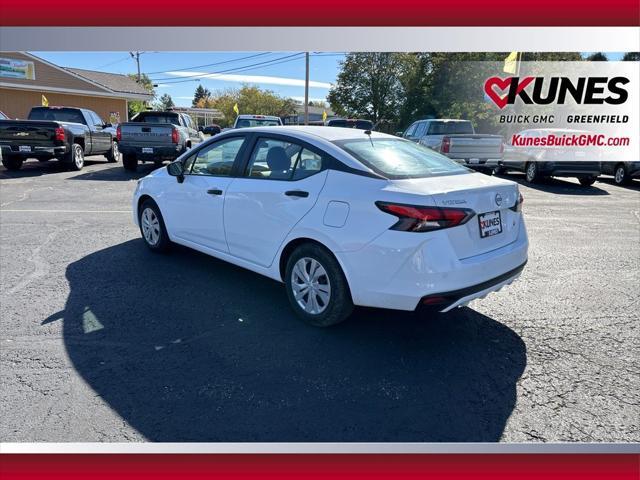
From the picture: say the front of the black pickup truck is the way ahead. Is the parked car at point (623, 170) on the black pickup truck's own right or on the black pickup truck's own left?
on the black pickup truck's own right

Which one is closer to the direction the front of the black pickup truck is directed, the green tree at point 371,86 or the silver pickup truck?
the green tree

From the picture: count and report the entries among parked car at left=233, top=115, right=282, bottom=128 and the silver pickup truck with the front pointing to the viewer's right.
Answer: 0

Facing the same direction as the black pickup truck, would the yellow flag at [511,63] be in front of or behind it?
in front

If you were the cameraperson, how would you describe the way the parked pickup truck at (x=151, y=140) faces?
facing away from the viewer and to the right of the viewer

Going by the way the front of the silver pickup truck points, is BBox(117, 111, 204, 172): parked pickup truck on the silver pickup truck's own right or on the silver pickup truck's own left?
on the silver pickup truck's own left

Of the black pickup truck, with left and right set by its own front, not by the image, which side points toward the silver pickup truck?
right

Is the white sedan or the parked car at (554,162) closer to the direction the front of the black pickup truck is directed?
the parked car

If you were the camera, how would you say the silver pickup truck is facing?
facing away from the viewer and to the left of the viewer

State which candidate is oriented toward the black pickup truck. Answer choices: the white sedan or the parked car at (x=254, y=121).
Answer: the white sedan

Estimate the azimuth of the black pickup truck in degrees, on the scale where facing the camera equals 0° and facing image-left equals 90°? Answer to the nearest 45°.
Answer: approximately 225°

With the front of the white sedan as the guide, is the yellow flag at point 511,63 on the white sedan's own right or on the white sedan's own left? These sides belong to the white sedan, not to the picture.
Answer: on the white sedan's own right

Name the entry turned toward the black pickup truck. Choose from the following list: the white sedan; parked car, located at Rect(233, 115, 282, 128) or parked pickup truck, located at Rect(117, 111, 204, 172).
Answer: the white sedan

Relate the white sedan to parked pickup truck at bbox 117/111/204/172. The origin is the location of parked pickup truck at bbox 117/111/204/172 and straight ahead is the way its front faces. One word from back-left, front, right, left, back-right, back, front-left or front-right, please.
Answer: back-right

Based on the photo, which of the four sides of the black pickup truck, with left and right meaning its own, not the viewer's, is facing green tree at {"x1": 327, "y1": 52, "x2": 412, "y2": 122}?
front
